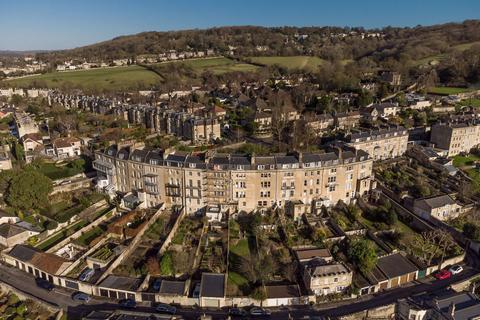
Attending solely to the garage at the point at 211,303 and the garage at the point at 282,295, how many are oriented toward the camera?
2

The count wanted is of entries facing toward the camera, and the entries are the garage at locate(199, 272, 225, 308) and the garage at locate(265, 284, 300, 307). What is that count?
2

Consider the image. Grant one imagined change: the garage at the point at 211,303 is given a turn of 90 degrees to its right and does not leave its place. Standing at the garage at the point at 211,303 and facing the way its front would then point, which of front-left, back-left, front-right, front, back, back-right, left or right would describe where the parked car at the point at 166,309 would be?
front

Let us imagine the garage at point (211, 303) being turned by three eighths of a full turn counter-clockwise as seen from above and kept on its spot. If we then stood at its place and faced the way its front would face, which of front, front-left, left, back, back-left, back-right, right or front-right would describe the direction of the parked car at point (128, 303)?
back-left

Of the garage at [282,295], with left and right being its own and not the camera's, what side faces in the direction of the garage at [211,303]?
right

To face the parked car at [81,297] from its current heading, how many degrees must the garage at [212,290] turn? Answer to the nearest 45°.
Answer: approximately 90° to its right

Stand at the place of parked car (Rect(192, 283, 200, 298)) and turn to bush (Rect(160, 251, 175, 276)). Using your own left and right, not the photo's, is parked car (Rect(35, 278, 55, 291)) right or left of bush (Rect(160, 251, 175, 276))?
left

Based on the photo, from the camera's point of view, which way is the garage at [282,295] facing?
toward the camera

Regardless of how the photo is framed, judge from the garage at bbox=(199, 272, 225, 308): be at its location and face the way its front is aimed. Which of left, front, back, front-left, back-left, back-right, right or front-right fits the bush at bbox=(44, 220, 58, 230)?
back-right

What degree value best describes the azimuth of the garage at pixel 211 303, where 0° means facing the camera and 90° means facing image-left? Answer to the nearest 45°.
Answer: approximately 0°

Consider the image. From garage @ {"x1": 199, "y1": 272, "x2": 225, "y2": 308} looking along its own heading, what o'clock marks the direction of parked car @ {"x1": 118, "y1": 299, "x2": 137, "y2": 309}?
The parked car is roughly at 3 o'clock from the garage.

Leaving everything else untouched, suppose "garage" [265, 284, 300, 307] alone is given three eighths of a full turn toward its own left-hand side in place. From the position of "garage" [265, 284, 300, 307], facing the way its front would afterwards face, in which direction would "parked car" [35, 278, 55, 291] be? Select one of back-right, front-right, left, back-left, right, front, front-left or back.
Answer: back-left

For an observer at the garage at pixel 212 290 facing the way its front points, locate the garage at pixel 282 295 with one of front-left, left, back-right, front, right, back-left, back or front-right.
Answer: left

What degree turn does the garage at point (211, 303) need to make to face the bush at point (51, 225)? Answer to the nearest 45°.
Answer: approximately 135° to its right

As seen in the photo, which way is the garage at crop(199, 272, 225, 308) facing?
toward the camera

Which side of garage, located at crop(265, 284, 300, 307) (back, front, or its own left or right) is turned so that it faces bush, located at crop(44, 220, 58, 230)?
right

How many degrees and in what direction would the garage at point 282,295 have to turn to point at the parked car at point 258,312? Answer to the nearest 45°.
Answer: approximately 45° to its right

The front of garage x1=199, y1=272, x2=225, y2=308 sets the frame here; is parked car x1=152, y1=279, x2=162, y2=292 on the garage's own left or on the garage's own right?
on the garage's own right
